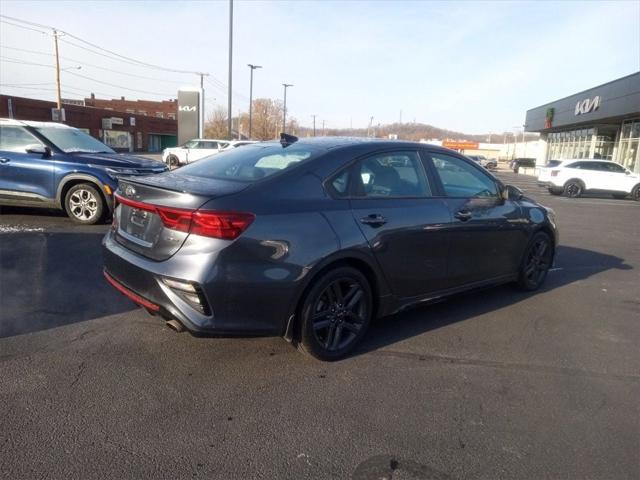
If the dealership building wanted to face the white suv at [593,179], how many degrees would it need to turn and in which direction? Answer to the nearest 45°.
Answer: approximately 45° to its left

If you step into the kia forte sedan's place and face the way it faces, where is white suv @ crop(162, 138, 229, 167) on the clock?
The white suv is roughly at 10 o'clock from the kia forte sedan.

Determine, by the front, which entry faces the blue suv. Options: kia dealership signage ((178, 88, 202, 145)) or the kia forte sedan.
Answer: the kia dealership signage

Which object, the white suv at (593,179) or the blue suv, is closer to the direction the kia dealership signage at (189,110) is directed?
the blue suv

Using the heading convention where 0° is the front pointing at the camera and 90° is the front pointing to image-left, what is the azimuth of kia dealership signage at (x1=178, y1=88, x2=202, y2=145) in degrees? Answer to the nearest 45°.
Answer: approximately 0°

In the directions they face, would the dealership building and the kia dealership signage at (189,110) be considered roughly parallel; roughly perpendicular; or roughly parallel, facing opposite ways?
roughly perpendicular

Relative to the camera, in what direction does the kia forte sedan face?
facing away from the viewer and to the right of the viewer

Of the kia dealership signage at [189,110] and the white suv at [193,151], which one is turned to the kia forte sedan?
the kia dealership signage

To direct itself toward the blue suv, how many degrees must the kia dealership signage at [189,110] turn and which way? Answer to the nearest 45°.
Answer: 0° — it already faces it

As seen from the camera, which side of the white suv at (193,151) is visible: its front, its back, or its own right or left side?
left

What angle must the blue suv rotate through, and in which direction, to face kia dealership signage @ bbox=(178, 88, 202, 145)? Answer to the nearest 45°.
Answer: approximately 135° to its left
